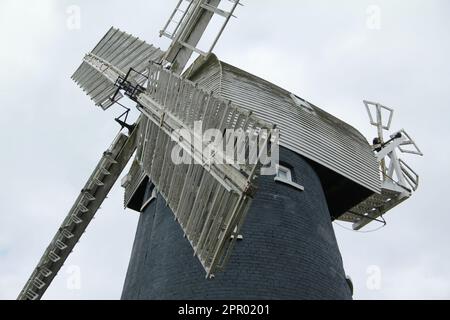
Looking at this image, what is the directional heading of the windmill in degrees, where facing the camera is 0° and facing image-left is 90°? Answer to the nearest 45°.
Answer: approximately 45°
